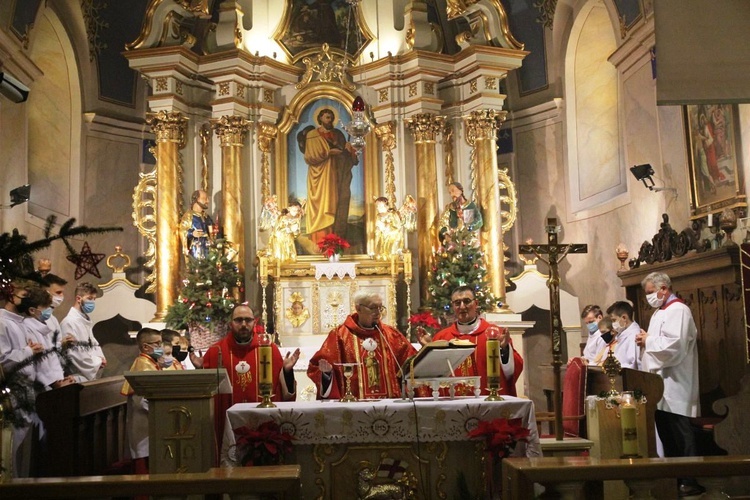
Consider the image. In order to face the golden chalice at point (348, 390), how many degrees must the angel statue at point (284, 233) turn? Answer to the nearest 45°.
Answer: approximately 45° to its right

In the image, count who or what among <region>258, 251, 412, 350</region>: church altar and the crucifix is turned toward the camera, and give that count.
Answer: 2

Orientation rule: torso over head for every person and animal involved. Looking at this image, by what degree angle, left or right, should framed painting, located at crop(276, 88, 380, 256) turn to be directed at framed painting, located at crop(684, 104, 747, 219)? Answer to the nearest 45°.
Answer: approximately 45° to its left

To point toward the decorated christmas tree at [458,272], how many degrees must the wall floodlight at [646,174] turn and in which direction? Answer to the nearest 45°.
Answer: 0° — it already faces it

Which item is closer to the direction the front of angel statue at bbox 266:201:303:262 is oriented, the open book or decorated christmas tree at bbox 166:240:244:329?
the open book

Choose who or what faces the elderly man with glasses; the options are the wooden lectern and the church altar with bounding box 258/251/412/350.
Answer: the church altar

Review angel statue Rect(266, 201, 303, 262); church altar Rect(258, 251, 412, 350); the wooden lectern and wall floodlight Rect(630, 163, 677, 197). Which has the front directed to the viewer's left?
the wall floodlight

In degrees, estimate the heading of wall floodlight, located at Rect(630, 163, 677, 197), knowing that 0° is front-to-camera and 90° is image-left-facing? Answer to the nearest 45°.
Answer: approximately 90°

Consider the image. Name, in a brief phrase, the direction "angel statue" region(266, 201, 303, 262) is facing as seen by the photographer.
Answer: facing the viewer and to the right of the viewer

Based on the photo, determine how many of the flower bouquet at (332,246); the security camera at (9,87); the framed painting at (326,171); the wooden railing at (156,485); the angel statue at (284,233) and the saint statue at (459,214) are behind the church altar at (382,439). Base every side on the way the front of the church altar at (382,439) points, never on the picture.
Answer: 4

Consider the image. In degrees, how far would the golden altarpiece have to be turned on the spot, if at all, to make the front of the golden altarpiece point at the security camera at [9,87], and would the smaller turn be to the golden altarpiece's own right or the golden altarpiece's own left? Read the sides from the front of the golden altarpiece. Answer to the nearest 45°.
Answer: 0° — it already faces it
